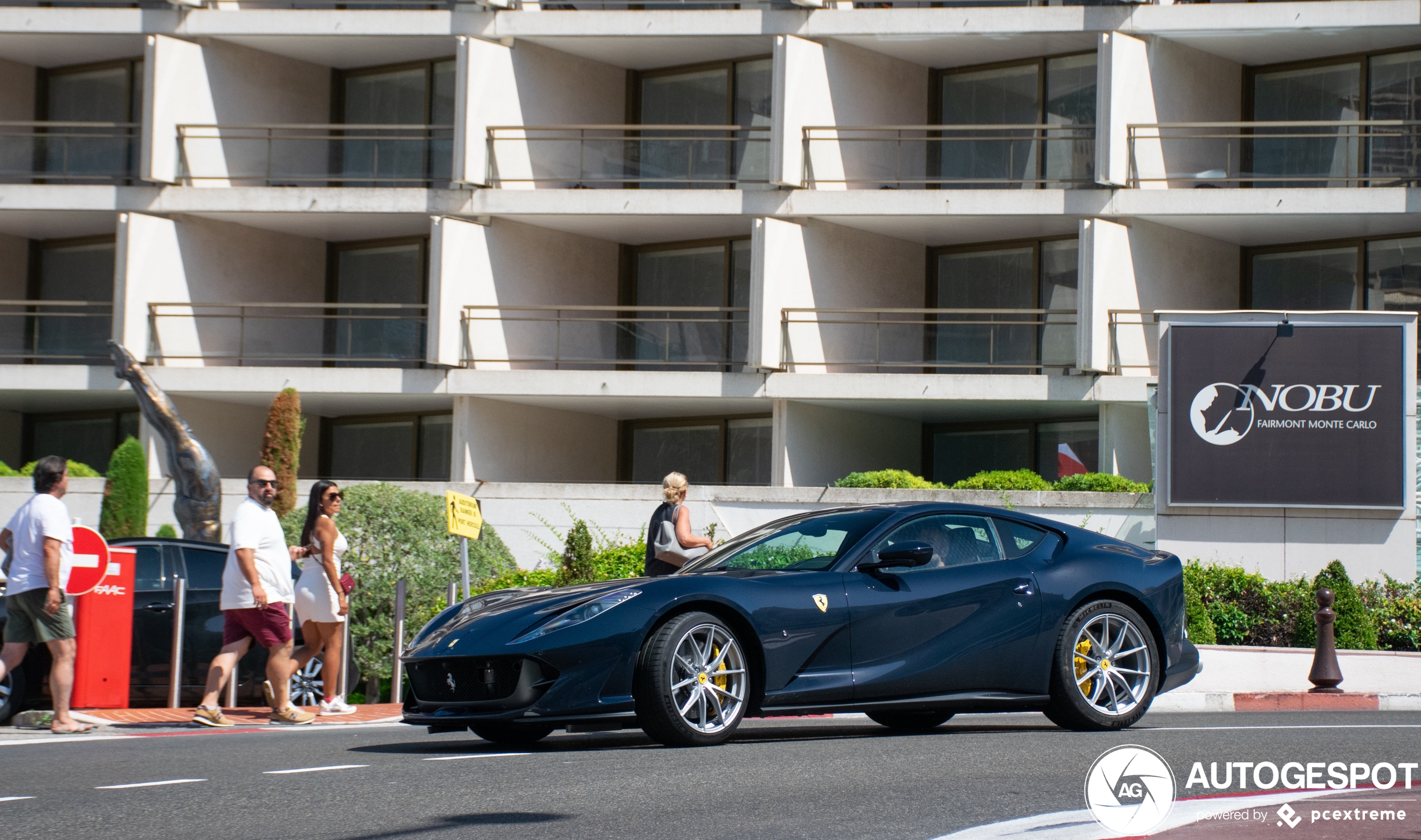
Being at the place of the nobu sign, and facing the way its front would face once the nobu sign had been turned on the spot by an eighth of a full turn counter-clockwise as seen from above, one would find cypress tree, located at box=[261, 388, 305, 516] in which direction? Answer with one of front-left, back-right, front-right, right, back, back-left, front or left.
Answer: back-right

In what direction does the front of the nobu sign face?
toward the camera

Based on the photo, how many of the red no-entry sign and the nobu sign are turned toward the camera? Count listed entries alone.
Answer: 2

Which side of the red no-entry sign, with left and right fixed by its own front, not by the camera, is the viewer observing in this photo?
front

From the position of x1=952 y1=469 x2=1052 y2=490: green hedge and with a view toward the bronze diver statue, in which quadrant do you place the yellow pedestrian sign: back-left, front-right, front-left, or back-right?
front-left

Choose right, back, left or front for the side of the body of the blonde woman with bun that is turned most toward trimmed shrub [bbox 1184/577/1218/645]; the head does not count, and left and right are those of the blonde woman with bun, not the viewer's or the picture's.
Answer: front

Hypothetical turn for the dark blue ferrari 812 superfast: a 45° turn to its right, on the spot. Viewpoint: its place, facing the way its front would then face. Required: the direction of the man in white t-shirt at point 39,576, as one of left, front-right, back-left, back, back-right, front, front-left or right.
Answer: front

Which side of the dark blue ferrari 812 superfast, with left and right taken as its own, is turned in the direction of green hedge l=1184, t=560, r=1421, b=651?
back

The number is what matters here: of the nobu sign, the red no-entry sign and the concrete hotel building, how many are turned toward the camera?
3

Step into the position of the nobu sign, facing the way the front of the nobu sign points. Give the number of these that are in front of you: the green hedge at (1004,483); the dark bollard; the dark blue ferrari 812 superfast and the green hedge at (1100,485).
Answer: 2

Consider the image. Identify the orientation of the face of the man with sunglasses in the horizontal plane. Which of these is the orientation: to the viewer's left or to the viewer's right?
to the viewer's right

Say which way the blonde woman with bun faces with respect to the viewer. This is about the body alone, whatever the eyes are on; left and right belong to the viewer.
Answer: facing away from the viewer and to the right of the viewer

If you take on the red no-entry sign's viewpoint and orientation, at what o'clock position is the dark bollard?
The dark bollard is roughly at 9 o'clock from the red no-entry sign.
